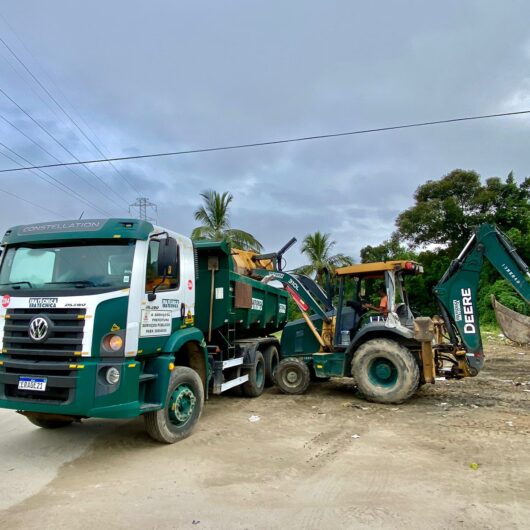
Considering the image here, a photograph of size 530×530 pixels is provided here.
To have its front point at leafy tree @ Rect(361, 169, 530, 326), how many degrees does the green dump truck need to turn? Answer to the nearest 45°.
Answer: approximately 180°

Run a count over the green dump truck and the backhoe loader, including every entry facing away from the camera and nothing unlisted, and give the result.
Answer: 0

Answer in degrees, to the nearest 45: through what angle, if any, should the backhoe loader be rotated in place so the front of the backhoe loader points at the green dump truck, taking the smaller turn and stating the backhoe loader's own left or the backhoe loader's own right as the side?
approximately 45° to the backhoe loader's own left

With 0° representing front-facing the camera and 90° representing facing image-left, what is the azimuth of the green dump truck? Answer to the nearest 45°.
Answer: approximately 45°

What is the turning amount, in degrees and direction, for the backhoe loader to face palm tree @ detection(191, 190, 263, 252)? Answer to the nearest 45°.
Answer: approximately 45° to its right

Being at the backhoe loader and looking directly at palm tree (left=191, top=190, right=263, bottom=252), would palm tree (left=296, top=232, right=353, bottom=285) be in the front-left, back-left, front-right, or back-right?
front-right

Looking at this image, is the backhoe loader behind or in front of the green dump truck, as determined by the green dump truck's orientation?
behind

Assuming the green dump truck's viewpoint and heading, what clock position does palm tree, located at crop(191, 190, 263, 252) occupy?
The palm tree is roughly at 5 o'clock from the green dump truck.

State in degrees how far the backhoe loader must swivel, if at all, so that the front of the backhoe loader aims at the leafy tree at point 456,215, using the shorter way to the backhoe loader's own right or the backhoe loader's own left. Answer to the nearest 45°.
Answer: approximately 90° to the backhoe loader's own right

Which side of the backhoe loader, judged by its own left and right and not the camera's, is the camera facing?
left

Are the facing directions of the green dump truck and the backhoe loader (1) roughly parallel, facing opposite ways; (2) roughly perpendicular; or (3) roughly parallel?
roughly perpendicular

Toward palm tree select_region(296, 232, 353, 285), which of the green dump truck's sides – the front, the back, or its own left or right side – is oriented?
back

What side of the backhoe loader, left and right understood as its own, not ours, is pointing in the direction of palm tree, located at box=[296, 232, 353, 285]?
right

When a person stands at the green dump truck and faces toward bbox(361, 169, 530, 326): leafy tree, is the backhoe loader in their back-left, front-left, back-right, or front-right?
front-right
